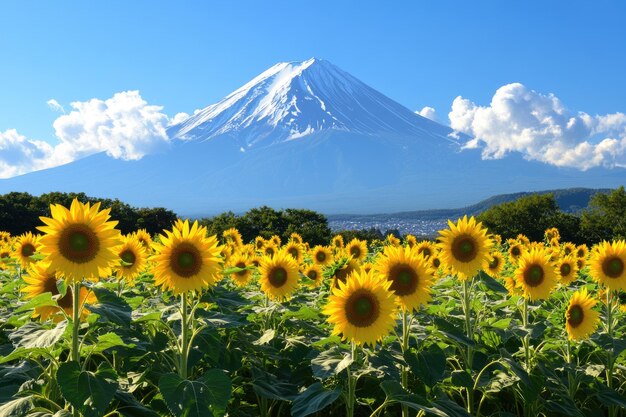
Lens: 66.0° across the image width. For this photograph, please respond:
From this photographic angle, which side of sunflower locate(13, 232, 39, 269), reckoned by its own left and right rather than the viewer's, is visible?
front

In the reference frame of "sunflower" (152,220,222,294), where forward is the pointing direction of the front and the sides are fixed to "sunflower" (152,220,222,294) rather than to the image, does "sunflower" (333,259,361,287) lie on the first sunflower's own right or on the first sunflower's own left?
on the first sunflower's own left

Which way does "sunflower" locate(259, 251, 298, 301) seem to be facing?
toward the camera

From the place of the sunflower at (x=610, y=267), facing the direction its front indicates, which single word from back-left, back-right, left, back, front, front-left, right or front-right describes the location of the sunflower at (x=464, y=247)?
front-right

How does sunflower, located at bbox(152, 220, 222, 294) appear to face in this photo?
toward the camera

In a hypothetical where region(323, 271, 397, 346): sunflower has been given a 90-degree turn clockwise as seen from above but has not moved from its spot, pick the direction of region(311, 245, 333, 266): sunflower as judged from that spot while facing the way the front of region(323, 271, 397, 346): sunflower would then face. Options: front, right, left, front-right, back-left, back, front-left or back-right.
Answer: right

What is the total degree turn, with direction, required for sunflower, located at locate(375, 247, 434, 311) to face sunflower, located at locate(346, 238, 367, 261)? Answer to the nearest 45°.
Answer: approximately 180°

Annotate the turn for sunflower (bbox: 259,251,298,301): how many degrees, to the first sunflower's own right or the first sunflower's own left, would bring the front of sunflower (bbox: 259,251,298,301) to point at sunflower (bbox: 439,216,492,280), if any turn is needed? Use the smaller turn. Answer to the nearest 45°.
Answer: approximately 45° to the first sunflower's own left

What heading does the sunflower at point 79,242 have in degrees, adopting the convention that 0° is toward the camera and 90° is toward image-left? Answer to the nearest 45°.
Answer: approximately 0°

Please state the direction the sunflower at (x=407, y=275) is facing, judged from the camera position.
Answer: facing the viewer

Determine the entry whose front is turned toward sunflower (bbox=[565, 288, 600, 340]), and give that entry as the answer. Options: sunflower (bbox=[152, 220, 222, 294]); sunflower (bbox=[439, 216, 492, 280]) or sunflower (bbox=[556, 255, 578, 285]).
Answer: sunflower (bbox=[556, 255, 578, 285])
